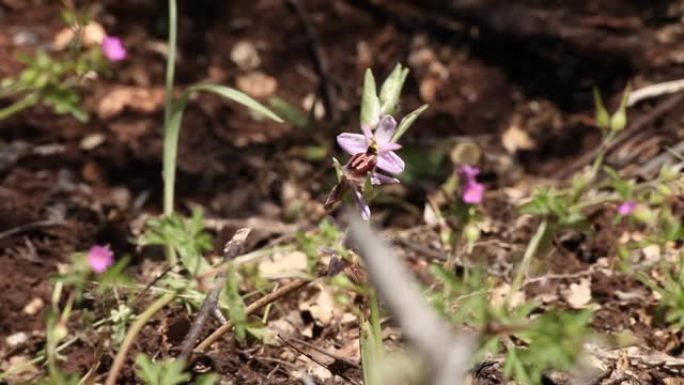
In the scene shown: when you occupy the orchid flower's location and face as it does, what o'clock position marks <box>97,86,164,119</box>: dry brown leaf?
The dry brown leaf is roughly at 5 o'clock from the orchid flower.

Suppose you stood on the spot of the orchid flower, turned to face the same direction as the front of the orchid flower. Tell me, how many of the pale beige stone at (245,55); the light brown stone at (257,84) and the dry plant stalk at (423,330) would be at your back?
2

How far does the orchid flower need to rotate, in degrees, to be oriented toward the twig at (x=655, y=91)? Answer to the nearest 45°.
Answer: approximately 135° to its left

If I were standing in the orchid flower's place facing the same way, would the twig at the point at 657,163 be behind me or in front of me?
behind

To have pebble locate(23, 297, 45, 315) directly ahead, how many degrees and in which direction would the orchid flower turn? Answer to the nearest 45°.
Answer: approximately 135° to its right

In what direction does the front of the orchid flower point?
toward the camera

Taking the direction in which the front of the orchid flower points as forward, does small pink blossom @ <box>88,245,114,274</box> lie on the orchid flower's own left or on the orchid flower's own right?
on the orchid flower's own right

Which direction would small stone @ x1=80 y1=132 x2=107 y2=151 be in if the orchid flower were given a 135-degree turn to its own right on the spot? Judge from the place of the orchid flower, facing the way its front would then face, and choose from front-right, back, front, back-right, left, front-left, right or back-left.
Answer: front

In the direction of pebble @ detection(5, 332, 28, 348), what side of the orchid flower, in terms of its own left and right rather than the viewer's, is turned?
right

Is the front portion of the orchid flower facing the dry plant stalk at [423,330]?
yes
